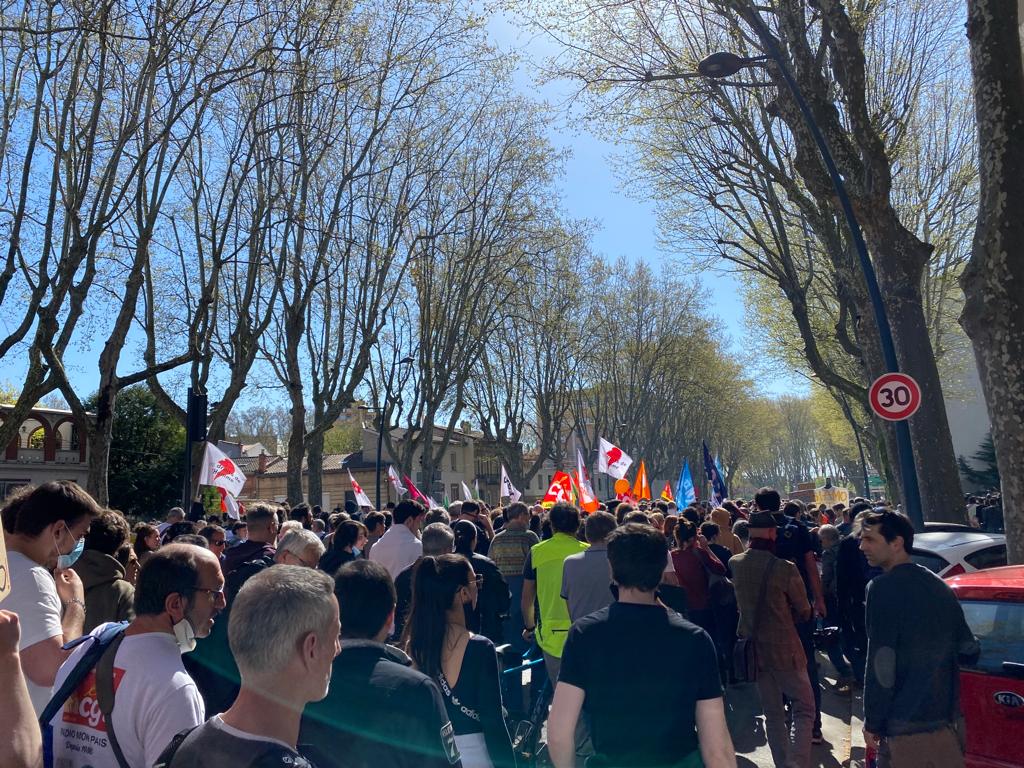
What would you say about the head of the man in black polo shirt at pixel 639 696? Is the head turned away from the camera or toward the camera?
away from the camera

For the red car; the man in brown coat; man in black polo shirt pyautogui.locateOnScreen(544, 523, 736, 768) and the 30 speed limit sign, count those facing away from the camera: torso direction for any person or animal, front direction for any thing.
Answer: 3

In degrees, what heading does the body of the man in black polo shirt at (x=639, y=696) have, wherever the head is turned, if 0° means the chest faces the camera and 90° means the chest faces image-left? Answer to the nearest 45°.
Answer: approximately 180°

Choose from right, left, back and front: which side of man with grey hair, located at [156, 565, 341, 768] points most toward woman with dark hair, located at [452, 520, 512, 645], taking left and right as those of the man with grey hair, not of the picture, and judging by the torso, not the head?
front

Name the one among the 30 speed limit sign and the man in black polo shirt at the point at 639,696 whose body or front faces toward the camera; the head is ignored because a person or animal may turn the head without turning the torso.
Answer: the 30 speed limit sign

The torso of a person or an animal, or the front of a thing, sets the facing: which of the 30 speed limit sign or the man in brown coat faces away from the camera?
the man in brown coat

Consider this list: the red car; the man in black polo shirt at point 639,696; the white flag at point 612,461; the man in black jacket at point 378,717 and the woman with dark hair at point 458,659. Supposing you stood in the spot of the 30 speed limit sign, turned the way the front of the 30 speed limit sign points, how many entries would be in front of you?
4

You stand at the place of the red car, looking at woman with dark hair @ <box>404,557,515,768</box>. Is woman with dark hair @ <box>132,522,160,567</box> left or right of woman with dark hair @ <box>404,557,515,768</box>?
right

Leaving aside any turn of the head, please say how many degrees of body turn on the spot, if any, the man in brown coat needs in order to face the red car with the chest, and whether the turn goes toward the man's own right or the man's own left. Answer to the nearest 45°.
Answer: approximately 135° to the man's own right

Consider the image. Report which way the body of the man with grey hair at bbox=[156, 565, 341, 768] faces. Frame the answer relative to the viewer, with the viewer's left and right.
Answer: facing away from the viewer and to the right of the viewer

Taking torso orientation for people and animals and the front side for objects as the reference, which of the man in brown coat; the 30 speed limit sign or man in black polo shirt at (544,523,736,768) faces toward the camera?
the 30 speed limit sign

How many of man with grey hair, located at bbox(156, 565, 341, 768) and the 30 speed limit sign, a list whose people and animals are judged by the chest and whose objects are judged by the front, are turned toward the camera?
1

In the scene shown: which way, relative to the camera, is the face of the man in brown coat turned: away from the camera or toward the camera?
away from the camera

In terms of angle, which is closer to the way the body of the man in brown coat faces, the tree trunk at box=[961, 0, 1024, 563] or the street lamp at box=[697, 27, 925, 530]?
the street lamp

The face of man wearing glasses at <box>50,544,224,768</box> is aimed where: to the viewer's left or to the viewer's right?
to the viewer's right

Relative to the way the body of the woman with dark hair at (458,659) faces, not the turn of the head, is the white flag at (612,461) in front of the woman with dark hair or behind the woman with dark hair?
in front

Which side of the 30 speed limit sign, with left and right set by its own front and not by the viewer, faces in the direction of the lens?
front

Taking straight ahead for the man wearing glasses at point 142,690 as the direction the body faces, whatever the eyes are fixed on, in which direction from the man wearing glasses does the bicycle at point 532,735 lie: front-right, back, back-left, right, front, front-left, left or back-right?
front

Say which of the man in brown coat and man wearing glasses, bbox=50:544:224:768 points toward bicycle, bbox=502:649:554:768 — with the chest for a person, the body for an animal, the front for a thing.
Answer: the man wearing glasses
